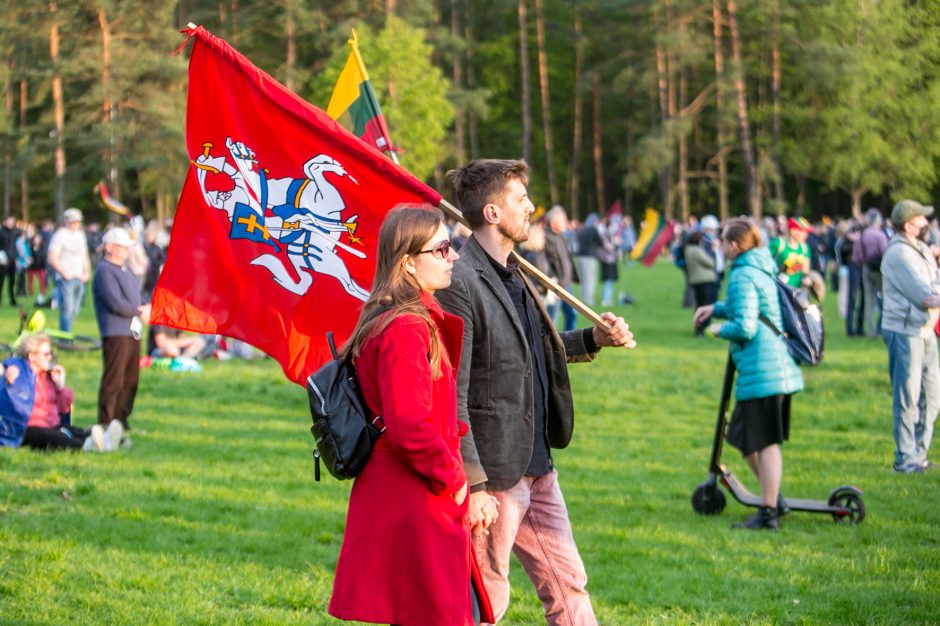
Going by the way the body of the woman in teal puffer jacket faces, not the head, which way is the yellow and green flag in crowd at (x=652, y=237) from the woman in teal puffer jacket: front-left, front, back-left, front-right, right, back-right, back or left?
right

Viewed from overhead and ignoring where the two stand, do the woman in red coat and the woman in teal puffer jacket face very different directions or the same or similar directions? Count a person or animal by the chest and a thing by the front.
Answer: very different directions

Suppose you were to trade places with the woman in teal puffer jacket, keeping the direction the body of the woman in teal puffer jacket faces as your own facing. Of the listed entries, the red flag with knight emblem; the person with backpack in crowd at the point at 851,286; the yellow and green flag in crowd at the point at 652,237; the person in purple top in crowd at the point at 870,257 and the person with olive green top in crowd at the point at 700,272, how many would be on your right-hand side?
4

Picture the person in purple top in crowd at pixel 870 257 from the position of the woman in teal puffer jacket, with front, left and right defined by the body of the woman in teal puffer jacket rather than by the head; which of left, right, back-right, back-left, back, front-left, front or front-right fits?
right

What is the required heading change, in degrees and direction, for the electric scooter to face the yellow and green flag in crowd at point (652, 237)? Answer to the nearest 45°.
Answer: approximately 90° to its right

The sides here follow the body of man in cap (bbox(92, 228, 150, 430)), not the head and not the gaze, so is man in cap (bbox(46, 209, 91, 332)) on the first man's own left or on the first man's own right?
on the first man's own left

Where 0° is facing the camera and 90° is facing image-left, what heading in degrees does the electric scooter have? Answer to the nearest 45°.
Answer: approximately 90°

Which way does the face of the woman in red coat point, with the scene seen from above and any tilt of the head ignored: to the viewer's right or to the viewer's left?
to the viewer's right

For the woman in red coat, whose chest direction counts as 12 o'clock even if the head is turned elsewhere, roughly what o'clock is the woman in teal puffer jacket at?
The woman in teal puffer jacket is roughly at 10 o'clock from the woman in red coat.

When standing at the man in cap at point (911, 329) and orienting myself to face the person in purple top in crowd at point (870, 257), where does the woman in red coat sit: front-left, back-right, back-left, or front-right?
back-left

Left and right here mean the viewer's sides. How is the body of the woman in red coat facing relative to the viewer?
facing to the right of the viewer

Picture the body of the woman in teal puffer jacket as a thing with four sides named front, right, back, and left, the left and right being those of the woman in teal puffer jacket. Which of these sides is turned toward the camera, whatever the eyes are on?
left

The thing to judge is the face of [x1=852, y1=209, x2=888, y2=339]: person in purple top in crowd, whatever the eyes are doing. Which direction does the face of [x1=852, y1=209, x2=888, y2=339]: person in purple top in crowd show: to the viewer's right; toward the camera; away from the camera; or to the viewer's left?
away from the camera
